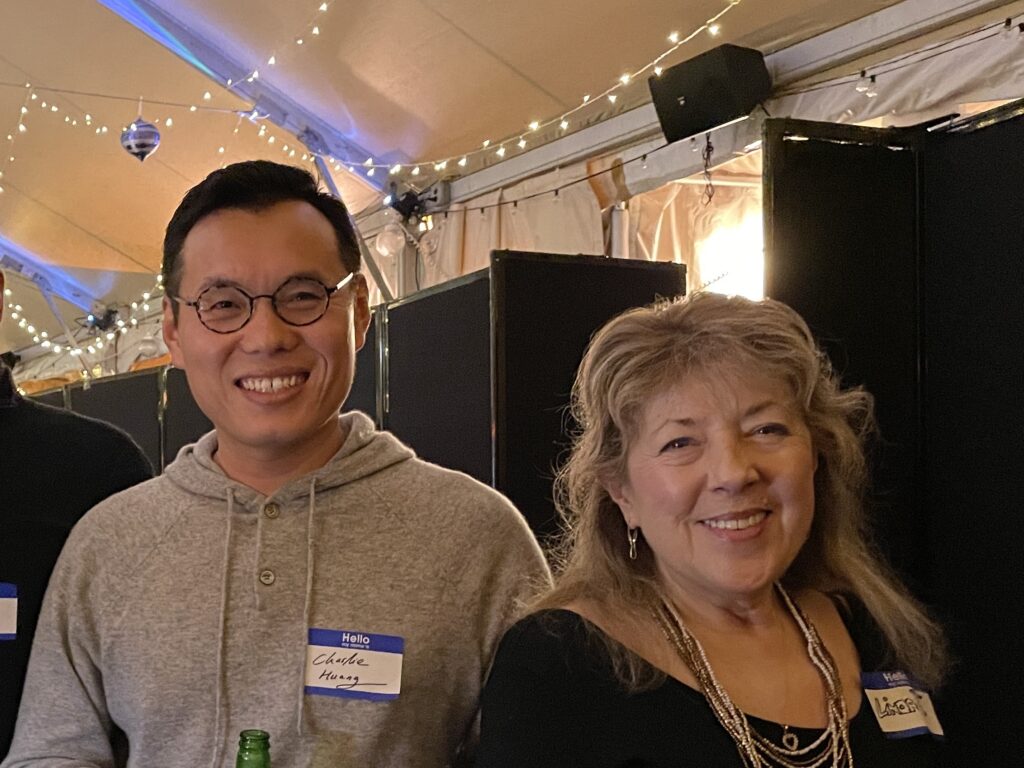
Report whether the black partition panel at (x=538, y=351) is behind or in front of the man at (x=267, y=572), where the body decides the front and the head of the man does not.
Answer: behind

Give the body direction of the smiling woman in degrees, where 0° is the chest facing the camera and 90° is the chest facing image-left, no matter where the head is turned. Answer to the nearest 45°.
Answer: approximately 315°

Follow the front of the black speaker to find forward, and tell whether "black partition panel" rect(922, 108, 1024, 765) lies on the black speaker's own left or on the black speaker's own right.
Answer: on the black speaker's own left

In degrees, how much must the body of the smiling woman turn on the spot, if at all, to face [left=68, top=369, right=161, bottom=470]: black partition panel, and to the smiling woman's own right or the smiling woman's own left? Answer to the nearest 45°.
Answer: approximately 180°

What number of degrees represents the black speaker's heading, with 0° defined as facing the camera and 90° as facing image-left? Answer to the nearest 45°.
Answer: approximately 45°

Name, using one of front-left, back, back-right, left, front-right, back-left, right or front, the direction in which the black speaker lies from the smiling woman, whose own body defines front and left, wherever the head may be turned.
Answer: back-left

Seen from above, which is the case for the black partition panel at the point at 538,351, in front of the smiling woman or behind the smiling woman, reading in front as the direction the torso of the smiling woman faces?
behind

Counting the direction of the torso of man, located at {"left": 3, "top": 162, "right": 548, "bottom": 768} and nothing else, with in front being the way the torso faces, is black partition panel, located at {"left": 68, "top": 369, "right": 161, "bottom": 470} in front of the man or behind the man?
behind
